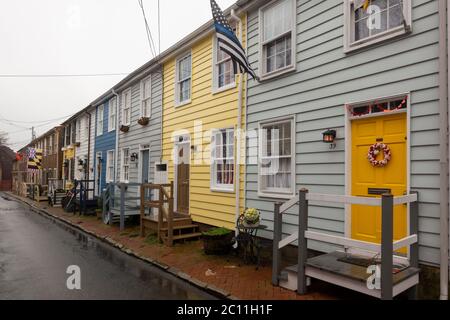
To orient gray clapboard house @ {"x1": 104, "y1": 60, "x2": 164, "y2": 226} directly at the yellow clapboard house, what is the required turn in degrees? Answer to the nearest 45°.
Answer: approximately 45° to its left

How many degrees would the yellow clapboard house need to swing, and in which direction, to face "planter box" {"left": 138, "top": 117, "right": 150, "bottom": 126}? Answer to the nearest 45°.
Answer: approximately 90° to its right

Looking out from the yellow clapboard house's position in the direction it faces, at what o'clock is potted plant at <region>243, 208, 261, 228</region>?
The potted plant is roughly at 10 o'clock from the yellow clapboard house.

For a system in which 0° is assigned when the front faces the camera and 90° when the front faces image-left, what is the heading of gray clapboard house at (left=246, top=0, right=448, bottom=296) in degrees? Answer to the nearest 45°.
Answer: approximately 45°

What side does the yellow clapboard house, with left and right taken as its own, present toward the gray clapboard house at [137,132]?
right

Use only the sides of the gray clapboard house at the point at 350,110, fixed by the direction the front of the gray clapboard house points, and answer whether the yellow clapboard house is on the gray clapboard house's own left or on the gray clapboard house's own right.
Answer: on the gray clapboard house's own right

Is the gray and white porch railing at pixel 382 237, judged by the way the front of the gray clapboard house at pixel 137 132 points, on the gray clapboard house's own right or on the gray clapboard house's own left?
on the gray clapboard house's own left

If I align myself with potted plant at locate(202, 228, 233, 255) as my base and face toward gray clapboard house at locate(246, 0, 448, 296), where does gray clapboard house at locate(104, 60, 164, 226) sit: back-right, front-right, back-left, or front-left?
back-left

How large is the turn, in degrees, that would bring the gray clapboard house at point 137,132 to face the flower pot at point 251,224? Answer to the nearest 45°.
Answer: approximately 45° to its left
